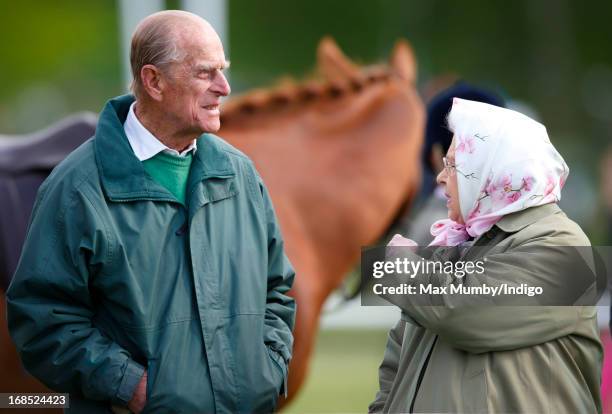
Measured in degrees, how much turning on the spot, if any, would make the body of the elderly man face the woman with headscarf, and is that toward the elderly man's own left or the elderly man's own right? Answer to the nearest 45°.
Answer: approximately 45° to the elderly man's own left

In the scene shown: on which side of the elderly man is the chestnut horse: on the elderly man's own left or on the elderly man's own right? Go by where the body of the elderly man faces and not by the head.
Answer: on the elderly man's own left

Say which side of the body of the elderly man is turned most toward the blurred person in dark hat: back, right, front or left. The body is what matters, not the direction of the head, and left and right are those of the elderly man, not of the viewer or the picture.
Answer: left

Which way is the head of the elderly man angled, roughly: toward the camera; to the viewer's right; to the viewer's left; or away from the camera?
to the viewer's right

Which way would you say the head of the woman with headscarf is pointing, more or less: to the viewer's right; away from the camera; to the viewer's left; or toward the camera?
to the viewer's left
